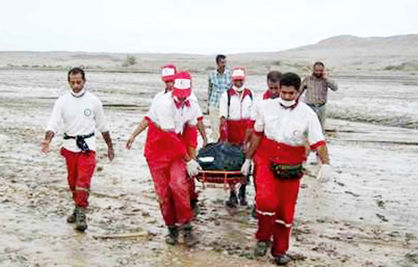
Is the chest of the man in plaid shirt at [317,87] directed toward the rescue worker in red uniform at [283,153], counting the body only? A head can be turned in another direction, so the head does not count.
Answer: yes

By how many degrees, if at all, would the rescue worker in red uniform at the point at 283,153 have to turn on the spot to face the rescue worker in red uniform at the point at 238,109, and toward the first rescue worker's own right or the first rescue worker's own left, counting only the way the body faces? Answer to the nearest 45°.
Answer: approximately 180°

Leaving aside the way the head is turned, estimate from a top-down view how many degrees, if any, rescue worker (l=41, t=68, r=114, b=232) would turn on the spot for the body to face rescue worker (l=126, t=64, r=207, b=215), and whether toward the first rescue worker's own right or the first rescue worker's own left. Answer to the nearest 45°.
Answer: approximately 90° to the first rescue worker's own left

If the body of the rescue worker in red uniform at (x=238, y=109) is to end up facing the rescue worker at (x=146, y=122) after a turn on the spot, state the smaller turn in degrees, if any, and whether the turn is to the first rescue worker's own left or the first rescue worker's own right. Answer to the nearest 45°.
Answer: approximately 45° to the first rescue worker's own right

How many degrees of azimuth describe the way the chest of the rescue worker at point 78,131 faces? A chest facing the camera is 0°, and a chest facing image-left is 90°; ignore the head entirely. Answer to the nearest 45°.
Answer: approximately 0°

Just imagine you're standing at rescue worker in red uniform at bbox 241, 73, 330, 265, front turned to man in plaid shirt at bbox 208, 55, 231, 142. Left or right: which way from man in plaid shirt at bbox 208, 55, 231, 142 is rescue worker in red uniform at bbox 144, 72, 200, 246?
left

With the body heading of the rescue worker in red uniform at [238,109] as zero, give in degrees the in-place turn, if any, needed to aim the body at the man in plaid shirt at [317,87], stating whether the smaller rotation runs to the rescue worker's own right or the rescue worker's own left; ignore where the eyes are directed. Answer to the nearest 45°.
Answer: approximately 135° to the rescue worker's own left

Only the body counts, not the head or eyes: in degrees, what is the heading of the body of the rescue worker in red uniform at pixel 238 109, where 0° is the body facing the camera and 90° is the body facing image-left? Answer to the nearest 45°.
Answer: approximately 0°

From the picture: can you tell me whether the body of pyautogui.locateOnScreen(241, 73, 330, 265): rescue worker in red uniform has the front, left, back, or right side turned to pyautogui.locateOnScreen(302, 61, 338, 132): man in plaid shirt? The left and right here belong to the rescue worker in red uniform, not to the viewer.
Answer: back
